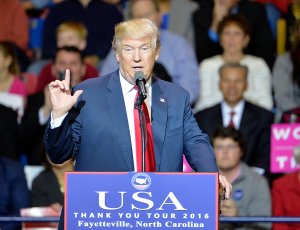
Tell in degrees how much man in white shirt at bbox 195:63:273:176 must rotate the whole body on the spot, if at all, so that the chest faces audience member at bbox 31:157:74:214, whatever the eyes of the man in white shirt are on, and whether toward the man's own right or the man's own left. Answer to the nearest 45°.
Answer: approximately 45° to the man's own right

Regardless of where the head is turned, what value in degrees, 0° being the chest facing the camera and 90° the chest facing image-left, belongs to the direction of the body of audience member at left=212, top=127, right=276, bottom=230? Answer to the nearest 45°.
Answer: approximately 45°

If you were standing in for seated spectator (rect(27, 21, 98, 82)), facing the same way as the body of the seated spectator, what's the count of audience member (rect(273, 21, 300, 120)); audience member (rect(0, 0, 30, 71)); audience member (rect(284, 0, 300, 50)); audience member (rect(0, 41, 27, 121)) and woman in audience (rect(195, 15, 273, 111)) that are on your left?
3
